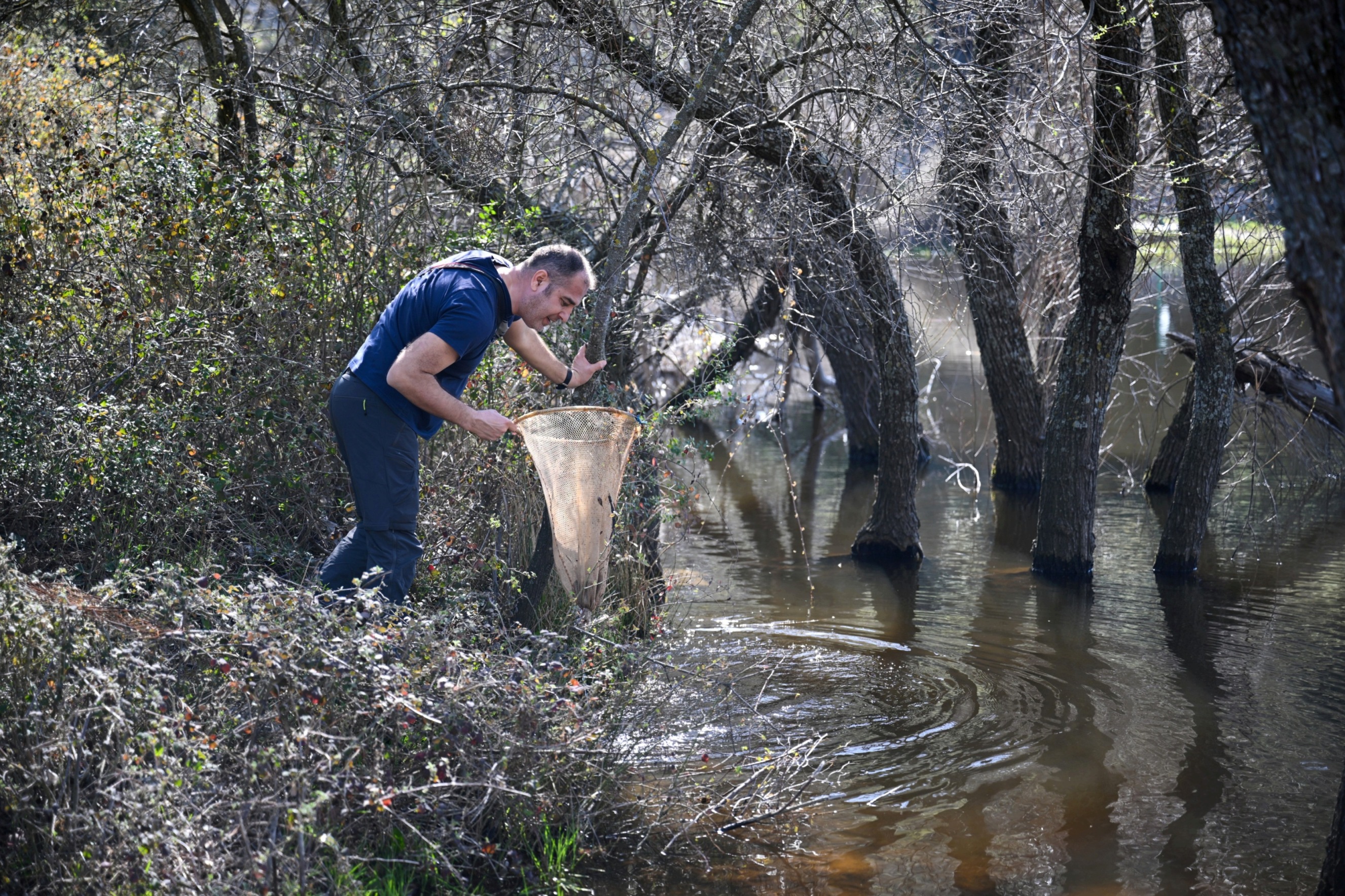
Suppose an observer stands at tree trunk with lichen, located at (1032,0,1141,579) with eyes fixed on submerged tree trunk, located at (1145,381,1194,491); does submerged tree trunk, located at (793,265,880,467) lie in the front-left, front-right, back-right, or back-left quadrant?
front-left

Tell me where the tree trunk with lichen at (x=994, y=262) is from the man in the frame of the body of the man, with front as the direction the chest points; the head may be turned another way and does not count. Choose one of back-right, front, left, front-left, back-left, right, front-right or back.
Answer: front-left

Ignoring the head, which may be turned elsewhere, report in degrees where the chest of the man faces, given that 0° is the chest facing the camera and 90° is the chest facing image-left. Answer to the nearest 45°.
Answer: approximately 270°

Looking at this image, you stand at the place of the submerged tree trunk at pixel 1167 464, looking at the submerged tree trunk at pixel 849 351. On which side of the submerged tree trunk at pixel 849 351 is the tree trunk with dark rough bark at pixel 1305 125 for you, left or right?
left

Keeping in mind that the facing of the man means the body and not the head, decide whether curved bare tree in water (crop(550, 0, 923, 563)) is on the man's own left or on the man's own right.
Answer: on the man's own left

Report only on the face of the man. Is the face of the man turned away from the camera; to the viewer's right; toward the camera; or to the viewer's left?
to the viewer's right

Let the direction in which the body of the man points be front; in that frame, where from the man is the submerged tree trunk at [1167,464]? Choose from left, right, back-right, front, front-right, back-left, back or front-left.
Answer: front-left

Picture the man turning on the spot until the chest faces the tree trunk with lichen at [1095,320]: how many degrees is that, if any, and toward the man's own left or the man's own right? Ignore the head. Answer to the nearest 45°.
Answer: approximately 45° to the man's own left

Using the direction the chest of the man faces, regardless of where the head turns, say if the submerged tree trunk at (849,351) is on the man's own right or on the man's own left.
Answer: on the man's own left

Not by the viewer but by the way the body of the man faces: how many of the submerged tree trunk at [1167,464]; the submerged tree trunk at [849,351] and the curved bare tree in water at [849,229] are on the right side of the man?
0

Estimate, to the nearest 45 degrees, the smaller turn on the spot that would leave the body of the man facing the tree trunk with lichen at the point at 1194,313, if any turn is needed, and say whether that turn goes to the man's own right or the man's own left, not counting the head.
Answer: approximately 45° to the man's own left
